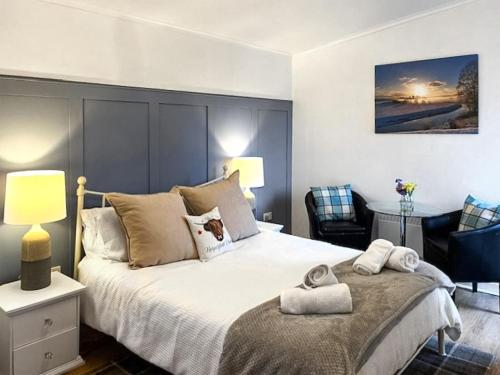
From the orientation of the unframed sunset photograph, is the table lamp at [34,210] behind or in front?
in front

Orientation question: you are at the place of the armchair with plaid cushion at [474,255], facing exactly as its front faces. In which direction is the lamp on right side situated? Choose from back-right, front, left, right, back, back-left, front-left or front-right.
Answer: front-right

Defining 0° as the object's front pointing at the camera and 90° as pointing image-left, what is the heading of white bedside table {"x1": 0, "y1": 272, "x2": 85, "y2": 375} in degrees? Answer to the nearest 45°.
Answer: approximately 315°

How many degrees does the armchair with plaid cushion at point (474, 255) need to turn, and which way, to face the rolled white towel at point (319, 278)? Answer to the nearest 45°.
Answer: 0° — it already faces it

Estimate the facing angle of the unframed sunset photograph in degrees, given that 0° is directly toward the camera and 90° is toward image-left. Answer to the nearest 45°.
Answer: approximately 45°

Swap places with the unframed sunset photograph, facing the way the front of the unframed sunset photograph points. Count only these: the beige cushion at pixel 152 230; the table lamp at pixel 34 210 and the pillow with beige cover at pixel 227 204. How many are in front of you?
3
